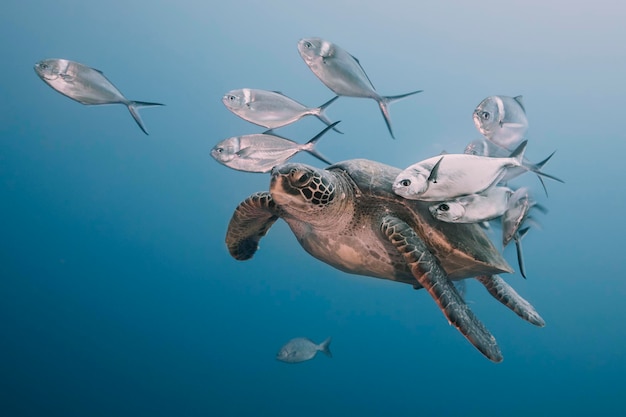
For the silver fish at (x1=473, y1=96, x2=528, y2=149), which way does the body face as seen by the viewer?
to the viewer's left

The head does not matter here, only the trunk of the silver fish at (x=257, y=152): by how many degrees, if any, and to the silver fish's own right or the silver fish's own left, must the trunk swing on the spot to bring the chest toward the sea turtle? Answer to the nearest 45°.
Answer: approximately 135° to the silver fish's own left

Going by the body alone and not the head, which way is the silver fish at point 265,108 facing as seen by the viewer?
to the viewer's left

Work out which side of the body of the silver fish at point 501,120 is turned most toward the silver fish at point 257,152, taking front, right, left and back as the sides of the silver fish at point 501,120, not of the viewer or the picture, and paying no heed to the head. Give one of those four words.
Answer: front

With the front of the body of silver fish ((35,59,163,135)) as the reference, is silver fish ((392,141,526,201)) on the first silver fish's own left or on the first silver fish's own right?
on the first silver fish's own left

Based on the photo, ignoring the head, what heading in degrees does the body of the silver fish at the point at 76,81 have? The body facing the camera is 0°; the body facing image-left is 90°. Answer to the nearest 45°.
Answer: approximately 90°

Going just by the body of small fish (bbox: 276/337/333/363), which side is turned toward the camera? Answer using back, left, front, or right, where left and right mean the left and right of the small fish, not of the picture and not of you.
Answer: left

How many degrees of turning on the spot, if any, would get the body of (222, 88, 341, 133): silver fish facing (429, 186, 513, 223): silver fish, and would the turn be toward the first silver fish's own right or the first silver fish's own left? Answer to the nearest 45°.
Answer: approximately 135° to the first silver fish's own left

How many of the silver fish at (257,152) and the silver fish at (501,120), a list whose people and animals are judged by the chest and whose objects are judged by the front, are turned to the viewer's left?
2
